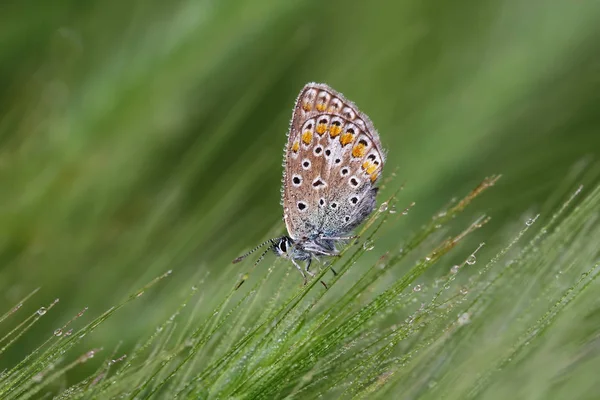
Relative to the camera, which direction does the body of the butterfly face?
to the viewer's left
